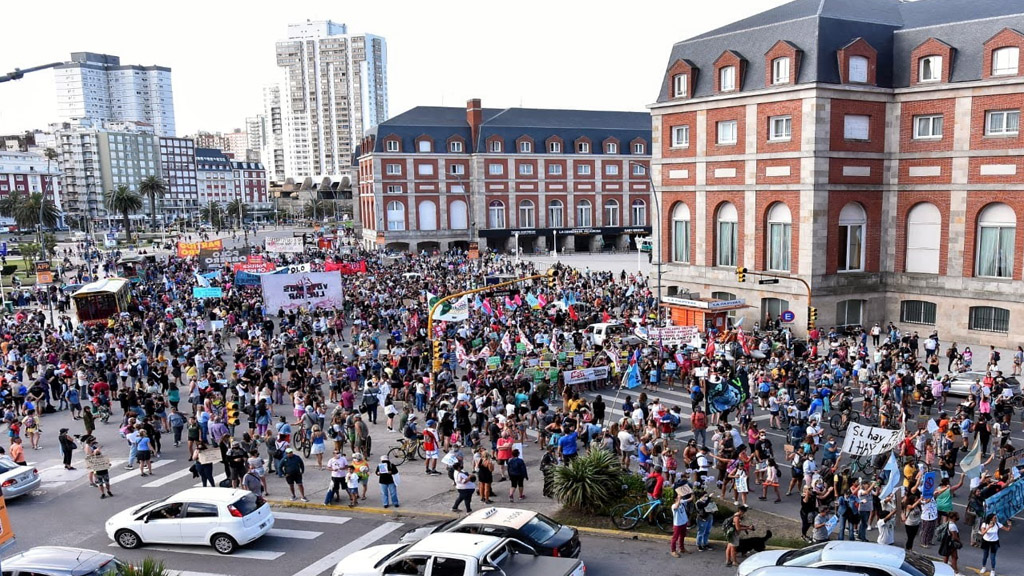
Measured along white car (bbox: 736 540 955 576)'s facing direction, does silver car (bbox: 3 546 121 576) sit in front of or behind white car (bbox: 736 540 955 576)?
in front

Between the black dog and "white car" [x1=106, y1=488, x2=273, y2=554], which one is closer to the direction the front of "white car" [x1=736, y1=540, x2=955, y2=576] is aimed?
the white car

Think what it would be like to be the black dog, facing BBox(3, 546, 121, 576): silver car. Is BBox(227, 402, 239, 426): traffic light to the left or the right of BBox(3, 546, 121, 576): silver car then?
right

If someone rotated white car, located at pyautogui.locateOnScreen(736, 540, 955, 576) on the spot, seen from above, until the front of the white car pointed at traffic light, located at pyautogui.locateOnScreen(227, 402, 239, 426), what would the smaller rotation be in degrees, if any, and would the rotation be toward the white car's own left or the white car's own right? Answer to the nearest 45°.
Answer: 0° — it already faces it

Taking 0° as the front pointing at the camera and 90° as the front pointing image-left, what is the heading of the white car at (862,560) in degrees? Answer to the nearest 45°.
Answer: approximately 90°

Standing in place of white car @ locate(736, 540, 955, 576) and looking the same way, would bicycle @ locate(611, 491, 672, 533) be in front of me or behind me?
in front

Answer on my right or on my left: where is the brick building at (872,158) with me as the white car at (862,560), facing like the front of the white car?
on my right

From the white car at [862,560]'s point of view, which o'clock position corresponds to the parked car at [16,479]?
The parked car is roughly at 12 o'clock from the white car.

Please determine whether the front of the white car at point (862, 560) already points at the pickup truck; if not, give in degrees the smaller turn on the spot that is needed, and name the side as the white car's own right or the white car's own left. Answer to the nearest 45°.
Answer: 0° — it already faces it

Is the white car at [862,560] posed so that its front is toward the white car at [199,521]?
yes

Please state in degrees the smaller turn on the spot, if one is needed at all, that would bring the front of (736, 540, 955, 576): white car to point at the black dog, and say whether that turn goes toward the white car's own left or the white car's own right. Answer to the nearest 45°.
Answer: approximately 45° to the white car's own right
